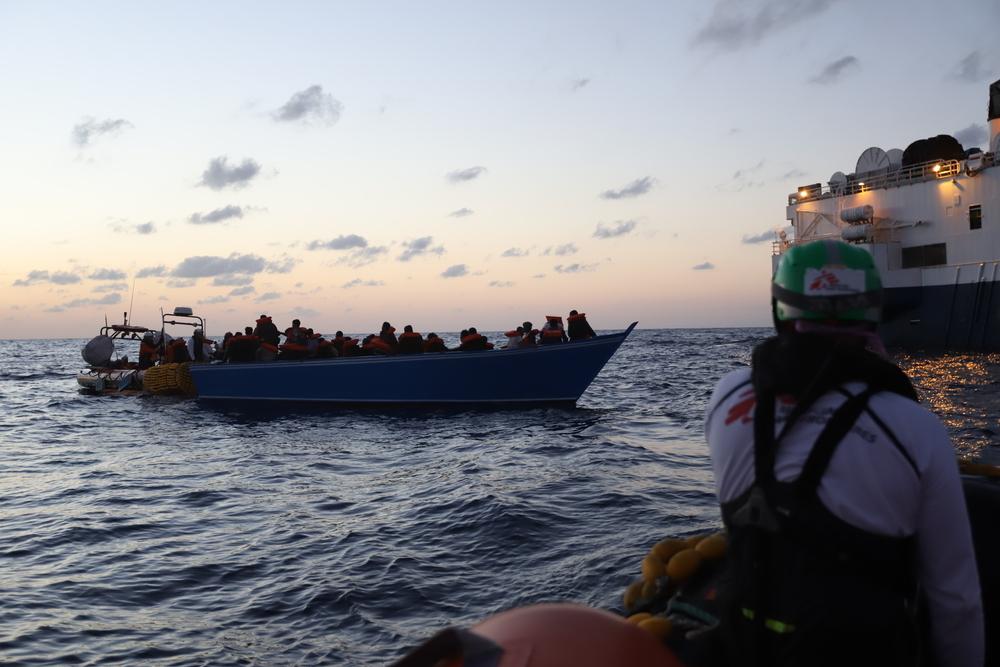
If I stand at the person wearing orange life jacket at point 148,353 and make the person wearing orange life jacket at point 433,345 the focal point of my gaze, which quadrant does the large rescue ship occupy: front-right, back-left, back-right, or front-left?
front-left

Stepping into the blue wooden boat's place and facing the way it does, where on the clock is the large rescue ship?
The large rescue ship is roughly at 11 o'clock from the blue wooden boat.

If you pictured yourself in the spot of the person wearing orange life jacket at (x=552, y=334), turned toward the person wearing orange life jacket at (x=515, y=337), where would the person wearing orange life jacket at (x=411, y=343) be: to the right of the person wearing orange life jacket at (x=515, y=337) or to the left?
left

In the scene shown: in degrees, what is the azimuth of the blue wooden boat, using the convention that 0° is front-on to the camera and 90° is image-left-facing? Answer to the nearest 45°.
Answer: approximately 270°

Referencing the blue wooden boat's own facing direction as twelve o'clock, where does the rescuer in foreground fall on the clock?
The rescuer in foreground is roughly at 3 o'clock from the blue wooden boat.

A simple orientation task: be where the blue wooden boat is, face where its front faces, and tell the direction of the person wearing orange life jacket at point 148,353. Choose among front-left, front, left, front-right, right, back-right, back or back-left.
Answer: back-left
